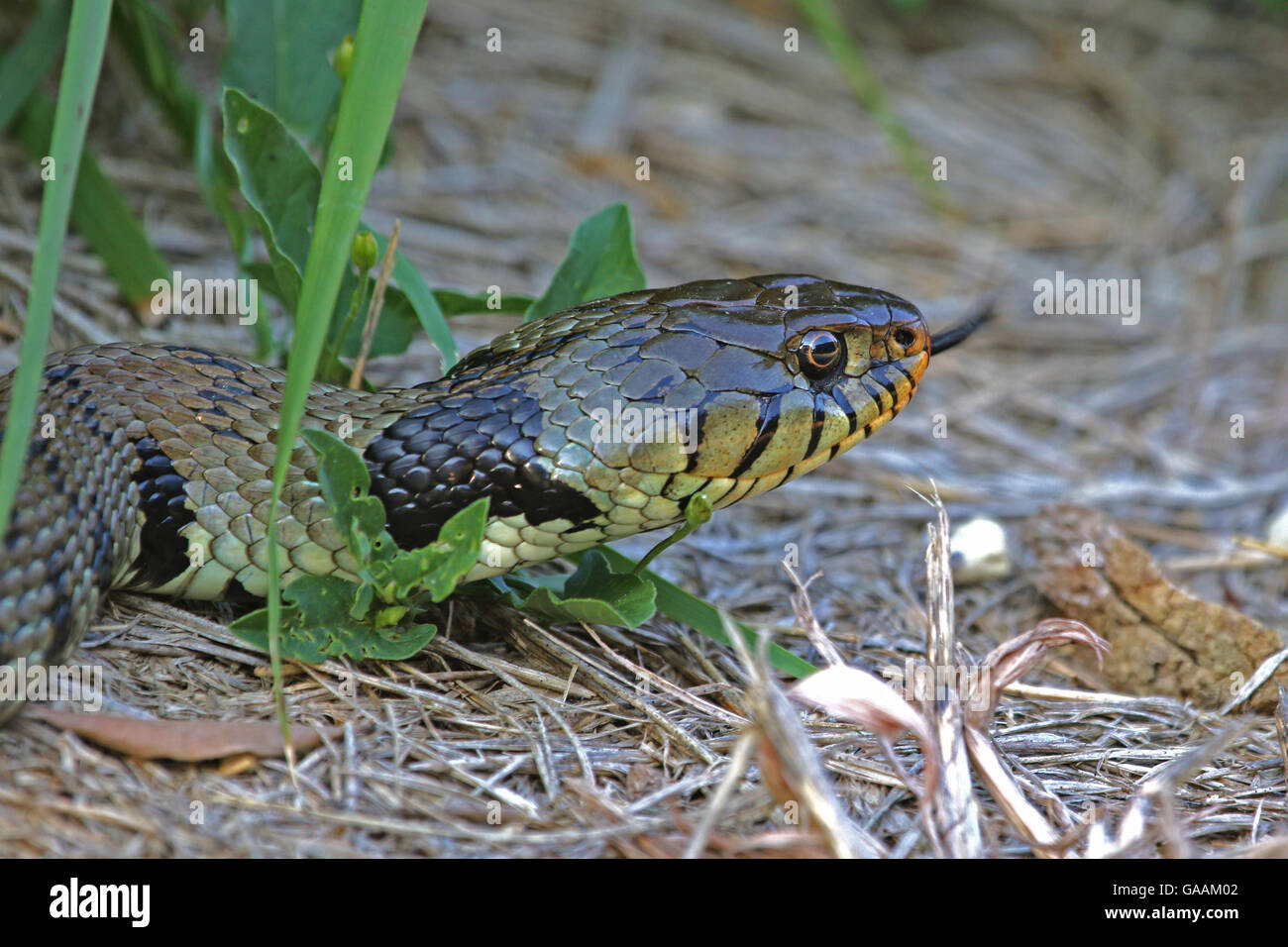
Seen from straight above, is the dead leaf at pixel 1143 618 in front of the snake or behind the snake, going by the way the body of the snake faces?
in front

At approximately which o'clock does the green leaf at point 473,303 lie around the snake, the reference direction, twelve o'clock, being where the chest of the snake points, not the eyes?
The green leaf is roughly at 9 o'clock from the snake.

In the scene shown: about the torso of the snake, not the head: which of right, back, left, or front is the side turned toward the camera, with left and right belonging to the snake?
right

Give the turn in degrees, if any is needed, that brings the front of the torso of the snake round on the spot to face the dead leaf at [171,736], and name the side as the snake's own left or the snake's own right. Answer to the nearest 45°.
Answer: approximately 135° to the snake's own right
